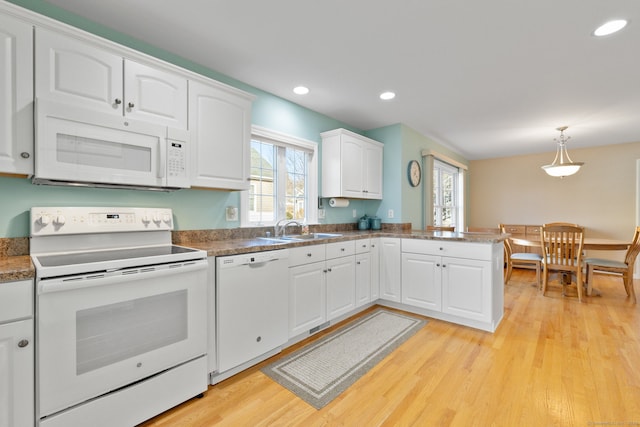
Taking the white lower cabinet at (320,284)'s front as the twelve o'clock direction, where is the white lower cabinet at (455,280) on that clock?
the white lower cabinet at (455,280) is roughly at 10 o'clock from the white lower cabinet at (320,284).

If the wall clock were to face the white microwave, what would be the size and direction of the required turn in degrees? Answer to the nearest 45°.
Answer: approximately 90° to its right

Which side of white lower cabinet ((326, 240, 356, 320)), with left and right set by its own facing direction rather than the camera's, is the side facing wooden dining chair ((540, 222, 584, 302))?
left

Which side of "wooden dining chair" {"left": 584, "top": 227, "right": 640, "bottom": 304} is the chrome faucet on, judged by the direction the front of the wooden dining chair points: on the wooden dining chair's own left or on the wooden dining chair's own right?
on the wooden dining chair's own left

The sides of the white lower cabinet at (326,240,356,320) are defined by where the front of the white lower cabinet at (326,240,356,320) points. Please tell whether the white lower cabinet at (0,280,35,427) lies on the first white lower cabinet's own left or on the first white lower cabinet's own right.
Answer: on the first white lower cabinet's own right

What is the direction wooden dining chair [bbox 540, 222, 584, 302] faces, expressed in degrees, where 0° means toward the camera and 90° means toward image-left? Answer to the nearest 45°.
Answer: approximately 180°

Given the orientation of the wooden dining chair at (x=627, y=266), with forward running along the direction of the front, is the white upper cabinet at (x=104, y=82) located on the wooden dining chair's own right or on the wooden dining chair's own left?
on the wooden dining chair's own left

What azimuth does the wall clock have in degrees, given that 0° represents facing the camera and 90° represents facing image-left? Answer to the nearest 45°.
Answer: approximately 315°

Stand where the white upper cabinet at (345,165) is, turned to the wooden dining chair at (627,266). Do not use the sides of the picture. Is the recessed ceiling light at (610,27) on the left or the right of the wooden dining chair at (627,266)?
right

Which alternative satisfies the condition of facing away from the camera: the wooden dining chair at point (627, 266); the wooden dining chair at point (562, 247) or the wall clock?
the wooden dining chair at point (562, 247)

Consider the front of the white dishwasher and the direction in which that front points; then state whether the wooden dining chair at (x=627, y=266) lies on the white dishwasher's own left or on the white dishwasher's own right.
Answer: on the white dishwasher's own left
